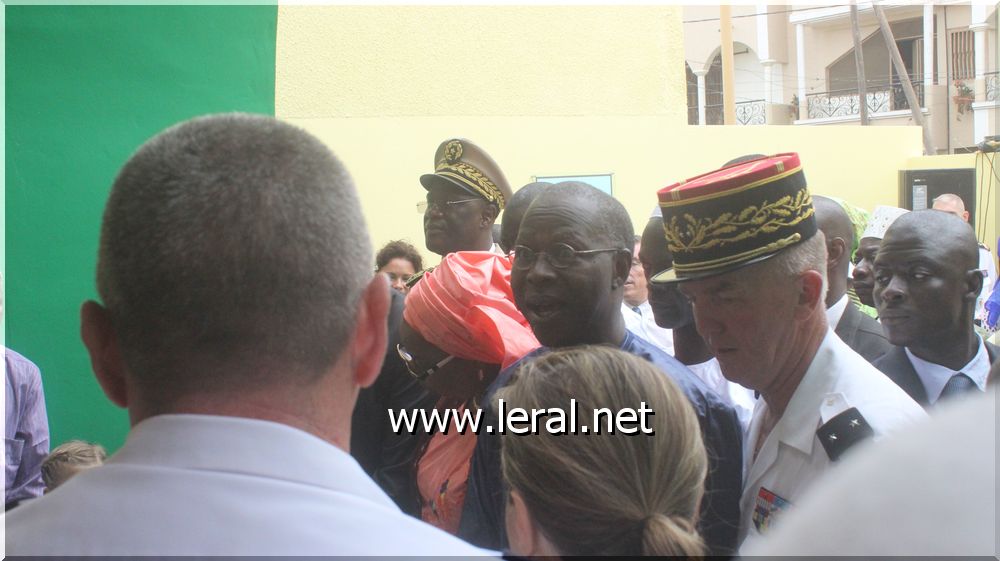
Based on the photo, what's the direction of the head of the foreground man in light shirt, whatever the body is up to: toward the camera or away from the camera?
away from the camera

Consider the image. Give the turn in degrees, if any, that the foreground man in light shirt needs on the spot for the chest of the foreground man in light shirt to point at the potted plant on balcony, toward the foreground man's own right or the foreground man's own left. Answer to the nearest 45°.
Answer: approximately 45° to the foreground man's own right

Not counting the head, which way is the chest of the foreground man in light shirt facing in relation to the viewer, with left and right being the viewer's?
facing away from the viewer

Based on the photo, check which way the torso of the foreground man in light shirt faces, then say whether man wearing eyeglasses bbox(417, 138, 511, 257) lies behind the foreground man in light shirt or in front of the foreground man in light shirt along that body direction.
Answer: in front

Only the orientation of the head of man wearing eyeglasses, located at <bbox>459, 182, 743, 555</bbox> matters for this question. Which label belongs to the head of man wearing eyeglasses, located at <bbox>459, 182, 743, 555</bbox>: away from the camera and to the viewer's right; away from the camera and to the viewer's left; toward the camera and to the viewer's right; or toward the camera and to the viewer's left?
toward the camera and to the viewer's left

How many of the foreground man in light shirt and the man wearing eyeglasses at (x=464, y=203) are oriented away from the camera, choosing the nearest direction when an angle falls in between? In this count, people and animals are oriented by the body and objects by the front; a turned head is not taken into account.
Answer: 1

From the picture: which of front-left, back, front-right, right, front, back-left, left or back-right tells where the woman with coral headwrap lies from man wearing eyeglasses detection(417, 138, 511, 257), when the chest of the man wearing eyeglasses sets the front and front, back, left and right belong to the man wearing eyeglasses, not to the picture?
front-left

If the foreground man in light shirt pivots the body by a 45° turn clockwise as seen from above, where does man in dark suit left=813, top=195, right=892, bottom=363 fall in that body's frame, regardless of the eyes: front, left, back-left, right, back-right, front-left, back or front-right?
front

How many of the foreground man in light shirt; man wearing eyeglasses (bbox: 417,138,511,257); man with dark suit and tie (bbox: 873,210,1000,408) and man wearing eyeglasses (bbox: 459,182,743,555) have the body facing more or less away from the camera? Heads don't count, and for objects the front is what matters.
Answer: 1

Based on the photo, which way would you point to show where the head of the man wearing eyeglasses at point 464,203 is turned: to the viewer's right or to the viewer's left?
to the viewer's left

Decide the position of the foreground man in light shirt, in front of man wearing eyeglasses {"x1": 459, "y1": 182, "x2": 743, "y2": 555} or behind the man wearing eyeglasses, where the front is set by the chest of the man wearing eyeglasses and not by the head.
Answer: in front

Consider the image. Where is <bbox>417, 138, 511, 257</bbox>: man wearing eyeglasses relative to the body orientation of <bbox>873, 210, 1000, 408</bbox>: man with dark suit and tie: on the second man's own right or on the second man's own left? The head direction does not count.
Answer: on the second man's own right

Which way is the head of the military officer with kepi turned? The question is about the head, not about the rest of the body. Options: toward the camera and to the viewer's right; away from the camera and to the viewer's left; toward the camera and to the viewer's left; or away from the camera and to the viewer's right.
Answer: toward the camera and to the viewer's left

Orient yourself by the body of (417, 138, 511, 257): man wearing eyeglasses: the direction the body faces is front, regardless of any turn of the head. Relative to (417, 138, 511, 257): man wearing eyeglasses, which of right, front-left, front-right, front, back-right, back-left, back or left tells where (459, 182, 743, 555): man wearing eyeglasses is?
front-left

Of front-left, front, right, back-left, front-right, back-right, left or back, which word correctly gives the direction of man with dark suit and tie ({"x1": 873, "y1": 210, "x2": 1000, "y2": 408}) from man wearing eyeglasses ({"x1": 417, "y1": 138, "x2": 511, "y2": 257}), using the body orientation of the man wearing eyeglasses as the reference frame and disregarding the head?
left
